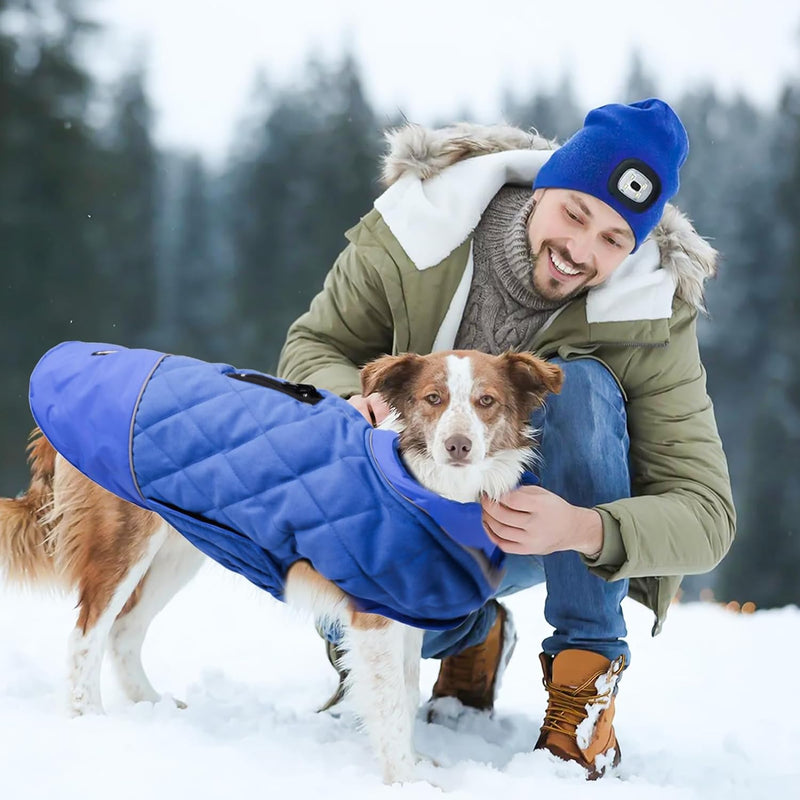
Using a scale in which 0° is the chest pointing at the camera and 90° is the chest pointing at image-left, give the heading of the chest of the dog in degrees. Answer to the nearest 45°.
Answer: approximately 315°

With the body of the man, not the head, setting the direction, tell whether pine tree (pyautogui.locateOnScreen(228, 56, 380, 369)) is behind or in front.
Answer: behind

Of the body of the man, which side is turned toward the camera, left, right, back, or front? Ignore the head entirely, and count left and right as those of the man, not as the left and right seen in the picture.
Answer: front

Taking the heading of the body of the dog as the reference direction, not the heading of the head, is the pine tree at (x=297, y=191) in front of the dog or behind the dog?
behind
